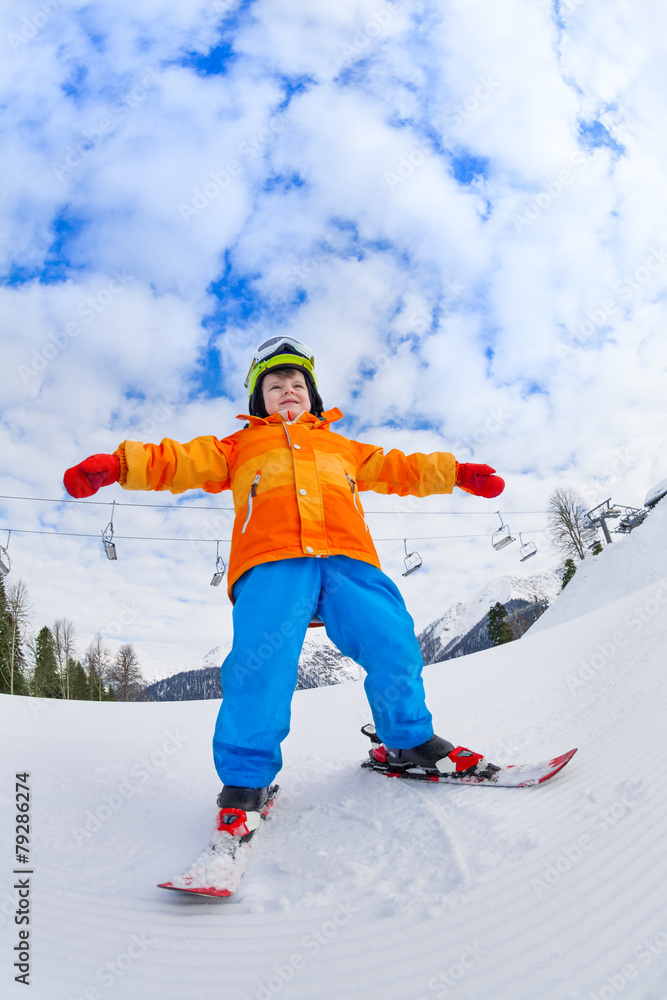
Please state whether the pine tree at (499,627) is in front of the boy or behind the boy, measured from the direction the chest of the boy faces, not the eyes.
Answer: behind

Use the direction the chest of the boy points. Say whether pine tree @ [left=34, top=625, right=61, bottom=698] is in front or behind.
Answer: behind

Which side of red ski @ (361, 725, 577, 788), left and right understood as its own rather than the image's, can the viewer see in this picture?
right

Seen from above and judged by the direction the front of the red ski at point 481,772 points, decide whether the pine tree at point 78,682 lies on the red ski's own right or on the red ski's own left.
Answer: on the red ski's own left

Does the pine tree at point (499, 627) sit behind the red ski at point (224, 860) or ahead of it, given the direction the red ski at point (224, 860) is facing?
behind
